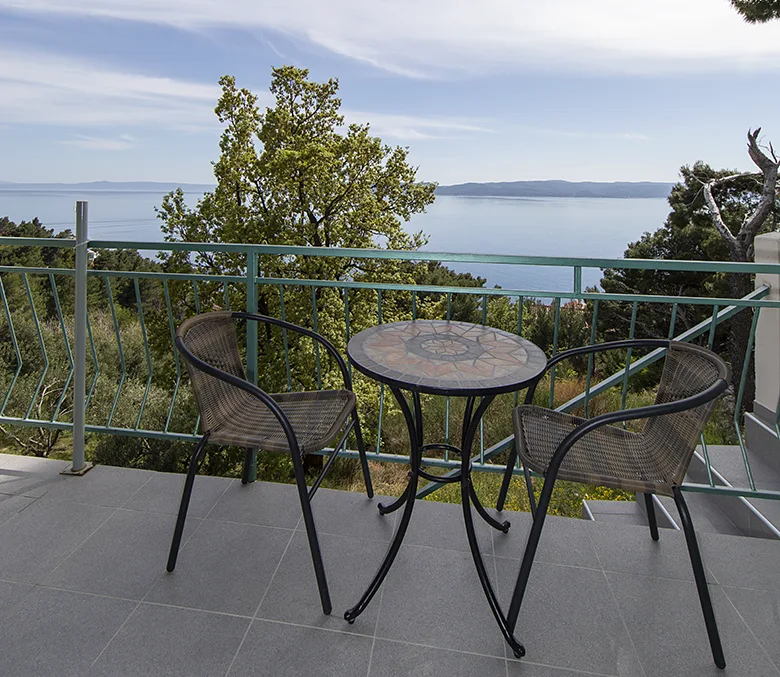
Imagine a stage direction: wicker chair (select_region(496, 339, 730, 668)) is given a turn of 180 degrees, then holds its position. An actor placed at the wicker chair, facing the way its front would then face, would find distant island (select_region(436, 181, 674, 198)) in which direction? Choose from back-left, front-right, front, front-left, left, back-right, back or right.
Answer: left

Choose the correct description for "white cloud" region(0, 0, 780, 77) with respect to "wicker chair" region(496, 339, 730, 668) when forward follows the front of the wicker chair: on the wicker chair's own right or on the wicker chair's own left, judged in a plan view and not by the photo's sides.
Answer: on the wicker chair's own right

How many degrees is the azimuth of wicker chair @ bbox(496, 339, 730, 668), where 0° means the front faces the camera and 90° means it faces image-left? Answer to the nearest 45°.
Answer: approximately 90°

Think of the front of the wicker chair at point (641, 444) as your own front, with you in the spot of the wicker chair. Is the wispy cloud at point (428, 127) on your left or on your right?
on your right
